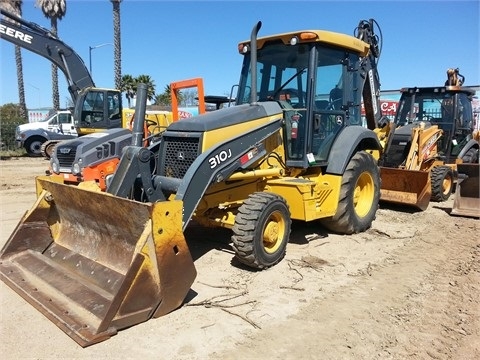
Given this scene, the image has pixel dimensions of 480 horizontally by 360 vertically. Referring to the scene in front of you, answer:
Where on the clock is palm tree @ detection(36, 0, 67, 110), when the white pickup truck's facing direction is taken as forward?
The palm tree is roughly at 3 o'clock from the white pickup truck.

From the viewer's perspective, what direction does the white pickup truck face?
to the viewer's left

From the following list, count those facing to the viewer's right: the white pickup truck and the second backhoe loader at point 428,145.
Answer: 0

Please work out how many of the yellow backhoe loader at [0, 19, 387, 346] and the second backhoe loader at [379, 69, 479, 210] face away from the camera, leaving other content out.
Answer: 0

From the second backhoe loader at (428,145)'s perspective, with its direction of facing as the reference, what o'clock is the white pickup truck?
The white pickup truck is roughly at 2 o'clock from the second backhoe loader.

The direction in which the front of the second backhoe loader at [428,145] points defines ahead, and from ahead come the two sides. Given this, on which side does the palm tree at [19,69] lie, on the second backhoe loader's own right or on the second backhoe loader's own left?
on the second backhoe loader's own right

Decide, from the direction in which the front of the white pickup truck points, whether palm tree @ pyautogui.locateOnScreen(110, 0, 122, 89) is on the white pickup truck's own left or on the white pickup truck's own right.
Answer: on the white pickup truck's own right

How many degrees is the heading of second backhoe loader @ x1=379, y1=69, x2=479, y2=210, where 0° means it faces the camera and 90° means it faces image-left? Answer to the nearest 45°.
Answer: approximately 45°

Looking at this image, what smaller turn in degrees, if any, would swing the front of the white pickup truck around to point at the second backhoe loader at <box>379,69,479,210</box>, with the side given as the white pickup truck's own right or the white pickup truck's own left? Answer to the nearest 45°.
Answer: approximately 135° to the white pickup truck's own left

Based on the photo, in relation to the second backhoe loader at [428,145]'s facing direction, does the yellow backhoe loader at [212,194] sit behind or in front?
in front

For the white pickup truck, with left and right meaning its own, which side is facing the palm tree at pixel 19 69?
right

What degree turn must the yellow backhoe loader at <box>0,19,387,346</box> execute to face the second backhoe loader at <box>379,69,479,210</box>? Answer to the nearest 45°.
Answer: approximately 180°
